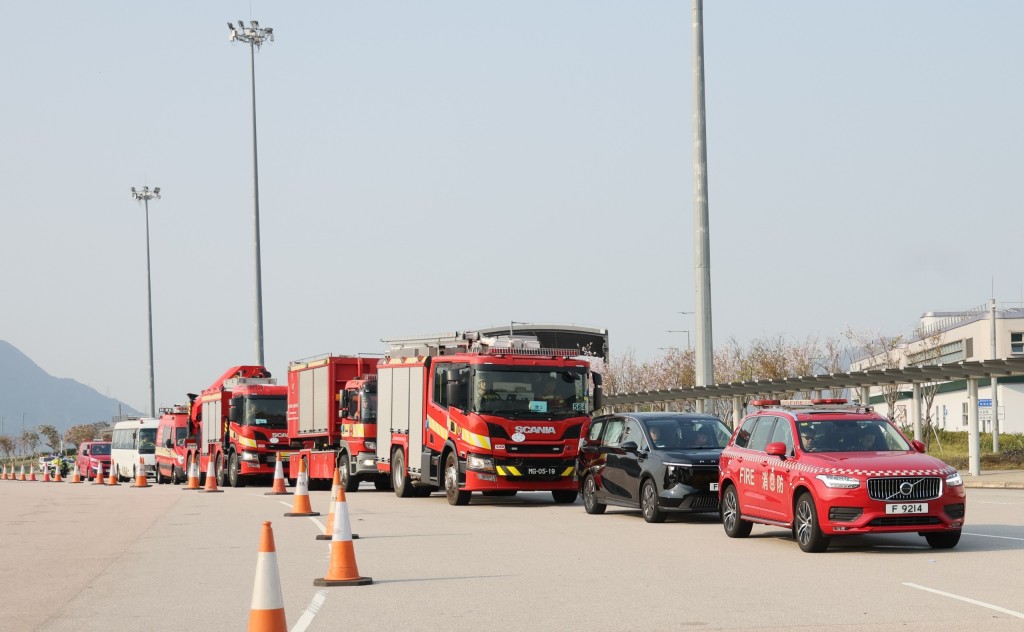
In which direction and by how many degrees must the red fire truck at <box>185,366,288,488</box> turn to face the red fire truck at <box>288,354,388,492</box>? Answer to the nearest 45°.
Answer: approximately 45° to its right

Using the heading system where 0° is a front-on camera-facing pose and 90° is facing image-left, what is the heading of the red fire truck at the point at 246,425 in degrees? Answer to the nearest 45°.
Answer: approximately 315°

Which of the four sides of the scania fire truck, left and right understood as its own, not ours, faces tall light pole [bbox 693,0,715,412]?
left

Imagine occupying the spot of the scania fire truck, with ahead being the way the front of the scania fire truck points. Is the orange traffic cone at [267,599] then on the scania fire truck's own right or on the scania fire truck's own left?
on the scania fire truck's own right

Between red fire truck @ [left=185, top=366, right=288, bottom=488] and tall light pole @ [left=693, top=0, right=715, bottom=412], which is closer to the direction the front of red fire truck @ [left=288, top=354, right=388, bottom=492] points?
the tall light pole

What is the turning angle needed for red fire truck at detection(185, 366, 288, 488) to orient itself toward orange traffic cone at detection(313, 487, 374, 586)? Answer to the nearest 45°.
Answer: approximately 45° to its right

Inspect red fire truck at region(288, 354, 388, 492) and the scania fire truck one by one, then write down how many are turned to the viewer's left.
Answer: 0

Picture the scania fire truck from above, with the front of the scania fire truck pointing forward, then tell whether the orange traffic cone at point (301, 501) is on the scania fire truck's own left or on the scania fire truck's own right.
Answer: on the scania fire truck's own right
